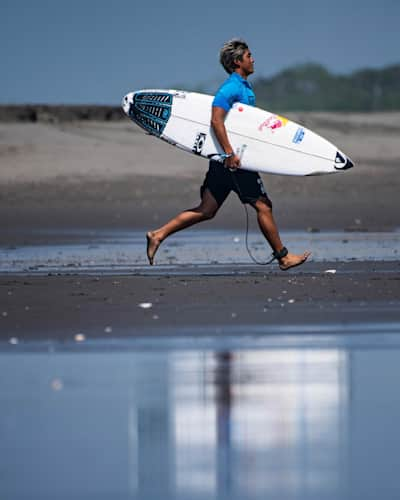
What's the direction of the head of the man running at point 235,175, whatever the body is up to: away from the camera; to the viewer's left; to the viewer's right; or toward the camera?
to the viewer's right

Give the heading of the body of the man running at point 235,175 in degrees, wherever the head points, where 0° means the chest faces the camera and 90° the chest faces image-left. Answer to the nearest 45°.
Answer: approximately 270°
